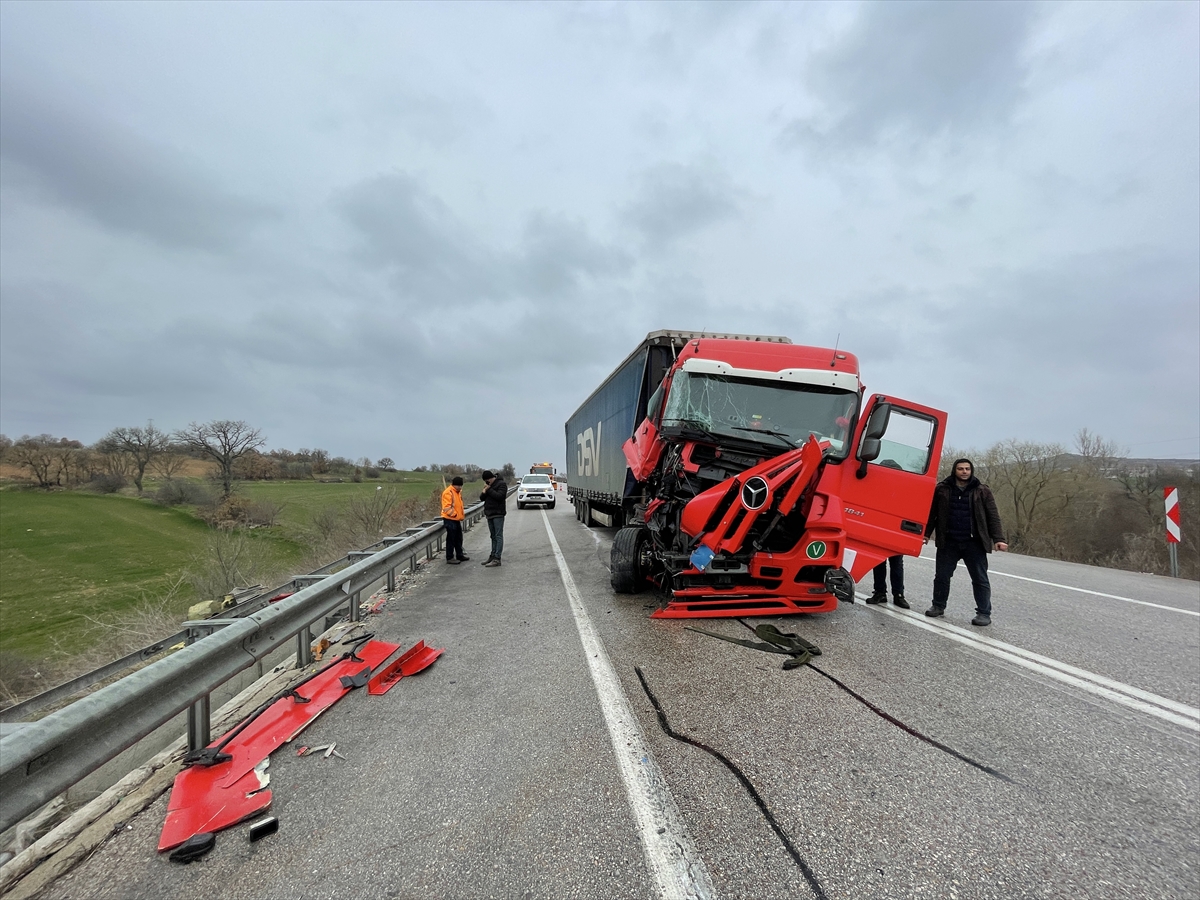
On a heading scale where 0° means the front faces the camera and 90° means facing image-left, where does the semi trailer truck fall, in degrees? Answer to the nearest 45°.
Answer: approximately 0°

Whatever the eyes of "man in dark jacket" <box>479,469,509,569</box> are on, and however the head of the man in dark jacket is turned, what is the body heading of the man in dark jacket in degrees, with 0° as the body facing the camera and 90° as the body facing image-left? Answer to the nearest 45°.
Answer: approximately 90°

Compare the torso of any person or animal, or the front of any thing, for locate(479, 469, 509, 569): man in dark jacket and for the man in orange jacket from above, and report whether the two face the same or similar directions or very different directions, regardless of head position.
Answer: very different directions

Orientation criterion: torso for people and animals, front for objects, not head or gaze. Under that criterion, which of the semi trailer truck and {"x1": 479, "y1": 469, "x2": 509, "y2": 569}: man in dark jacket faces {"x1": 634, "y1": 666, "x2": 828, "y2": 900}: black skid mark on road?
the semi trailer truck

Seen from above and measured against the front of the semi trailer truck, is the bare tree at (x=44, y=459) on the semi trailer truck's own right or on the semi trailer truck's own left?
on the semi trailer truck's own right

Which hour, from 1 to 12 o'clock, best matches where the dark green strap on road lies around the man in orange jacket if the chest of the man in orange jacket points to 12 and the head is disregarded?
The dark green strap on road is roughly at 2 o'clock from the man in orange jacket.

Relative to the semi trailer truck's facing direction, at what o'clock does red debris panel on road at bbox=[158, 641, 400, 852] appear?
The red debris panel on road is roughly at 1 o'clock from the semi trailer truck.
